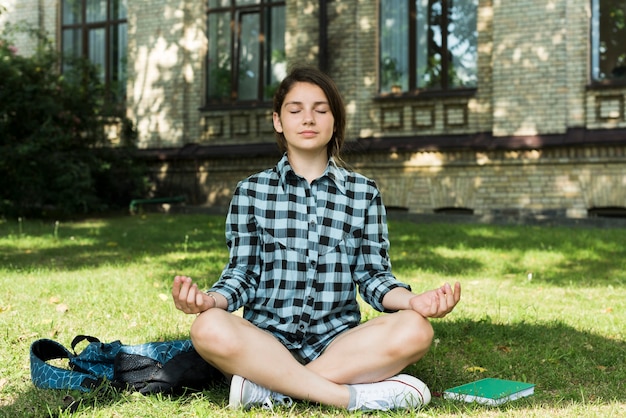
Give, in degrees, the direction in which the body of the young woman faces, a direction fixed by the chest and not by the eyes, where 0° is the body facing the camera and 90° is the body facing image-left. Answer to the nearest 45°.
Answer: approximately 0°

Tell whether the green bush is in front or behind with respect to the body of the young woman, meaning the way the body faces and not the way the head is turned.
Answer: behind

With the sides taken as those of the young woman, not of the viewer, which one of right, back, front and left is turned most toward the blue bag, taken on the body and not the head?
right

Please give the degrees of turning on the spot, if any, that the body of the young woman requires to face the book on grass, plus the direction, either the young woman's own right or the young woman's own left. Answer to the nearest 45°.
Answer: approximately 90° to the young woman's own left
